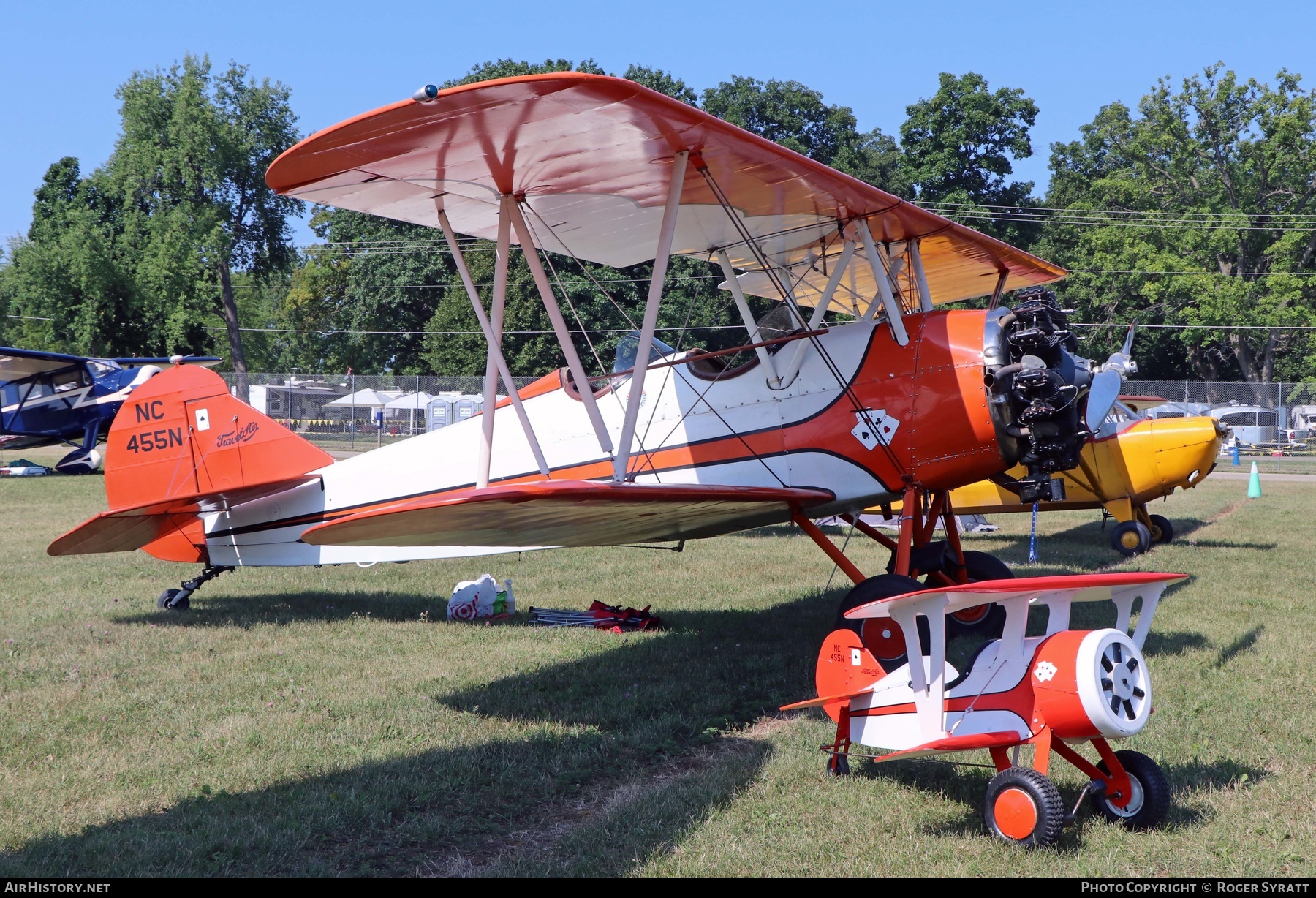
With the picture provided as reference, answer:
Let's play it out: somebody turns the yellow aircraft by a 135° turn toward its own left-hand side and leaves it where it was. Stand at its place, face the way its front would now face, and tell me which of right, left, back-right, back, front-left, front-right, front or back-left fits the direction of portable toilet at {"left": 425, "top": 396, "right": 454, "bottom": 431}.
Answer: front

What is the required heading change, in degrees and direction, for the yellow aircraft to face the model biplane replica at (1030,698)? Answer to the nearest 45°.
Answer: approximately 90° to its right

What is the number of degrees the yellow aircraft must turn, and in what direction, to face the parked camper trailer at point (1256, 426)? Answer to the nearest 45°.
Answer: approximately 90° to its left

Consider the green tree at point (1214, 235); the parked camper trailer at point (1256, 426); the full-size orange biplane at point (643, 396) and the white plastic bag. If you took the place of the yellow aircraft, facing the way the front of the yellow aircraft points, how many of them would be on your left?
2

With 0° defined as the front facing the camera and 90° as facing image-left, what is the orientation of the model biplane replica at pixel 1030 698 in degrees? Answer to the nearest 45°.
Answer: approximately 315°

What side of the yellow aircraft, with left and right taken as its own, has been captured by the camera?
right

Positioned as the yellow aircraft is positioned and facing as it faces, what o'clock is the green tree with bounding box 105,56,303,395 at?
The green tree is roughly at 7 o'clock from the yellow aircraft.

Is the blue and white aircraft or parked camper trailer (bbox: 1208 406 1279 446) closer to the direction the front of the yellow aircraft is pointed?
the parked camper trailer

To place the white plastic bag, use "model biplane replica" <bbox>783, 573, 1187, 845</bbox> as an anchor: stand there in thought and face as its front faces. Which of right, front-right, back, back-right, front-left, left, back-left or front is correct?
back

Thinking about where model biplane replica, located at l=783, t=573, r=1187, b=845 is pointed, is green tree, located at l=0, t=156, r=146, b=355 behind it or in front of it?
behind

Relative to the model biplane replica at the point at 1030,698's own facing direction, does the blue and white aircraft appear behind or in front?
behind

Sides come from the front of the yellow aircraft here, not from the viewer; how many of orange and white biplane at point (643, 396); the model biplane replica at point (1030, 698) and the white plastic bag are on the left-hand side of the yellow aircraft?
0

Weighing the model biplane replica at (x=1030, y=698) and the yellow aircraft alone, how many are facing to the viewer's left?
0

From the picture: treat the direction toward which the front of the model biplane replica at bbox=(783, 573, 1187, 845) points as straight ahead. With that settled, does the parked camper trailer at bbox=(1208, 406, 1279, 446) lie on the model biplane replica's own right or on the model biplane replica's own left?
on the model biplane replica's own left

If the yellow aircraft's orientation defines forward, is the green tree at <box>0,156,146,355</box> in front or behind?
behind

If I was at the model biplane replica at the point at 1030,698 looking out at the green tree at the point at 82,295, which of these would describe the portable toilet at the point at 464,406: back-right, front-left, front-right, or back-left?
front-right
